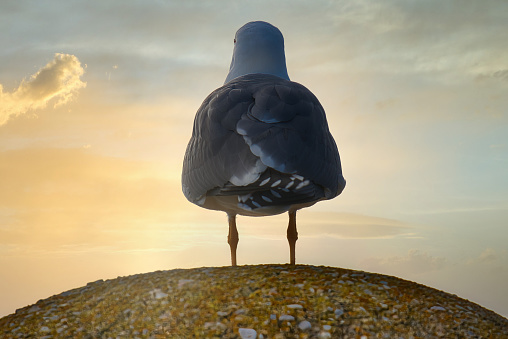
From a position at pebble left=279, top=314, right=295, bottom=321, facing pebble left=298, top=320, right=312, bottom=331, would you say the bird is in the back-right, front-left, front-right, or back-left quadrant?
back-left

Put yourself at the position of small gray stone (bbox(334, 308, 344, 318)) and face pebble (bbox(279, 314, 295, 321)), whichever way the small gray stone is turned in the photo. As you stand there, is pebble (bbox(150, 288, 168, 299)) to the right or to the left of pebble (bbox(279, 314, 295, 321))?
right

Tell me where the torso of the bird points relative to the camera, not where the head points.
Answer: away from the camera
